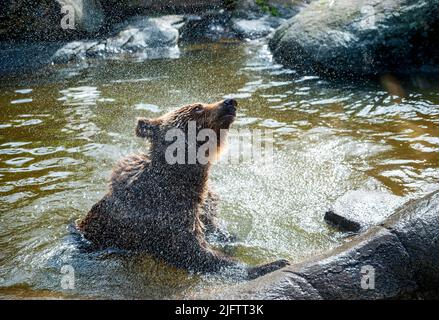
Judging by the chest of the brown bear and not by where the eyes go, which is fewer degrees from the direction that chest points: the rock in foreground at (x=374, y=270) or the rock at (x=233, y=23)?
the rock in foreground

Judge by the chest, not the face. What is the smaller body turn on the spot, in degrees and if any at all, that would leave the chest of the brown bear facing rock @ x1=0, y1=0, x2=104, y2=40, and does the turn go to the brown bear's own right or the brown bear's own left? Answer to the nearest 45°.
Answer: approximately 90° to the brown bear's own left

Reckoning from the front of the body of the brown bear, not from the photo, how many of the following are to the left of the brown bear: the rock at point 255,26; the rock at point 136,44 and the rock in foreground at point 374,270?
2

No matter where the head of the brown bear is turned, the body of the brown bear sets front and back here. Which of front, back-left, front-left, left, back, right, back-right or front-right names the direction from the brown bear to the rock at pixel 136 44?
left

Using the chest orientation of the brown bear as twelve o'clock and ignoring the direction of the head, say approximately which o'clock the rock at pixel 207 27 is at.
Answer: The rock is roughly at 9 o'clock from the brown bear.

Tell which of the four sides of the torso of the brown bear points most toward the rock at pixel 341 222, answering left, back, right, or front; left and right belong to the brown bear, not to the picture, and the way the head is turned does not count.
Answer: front

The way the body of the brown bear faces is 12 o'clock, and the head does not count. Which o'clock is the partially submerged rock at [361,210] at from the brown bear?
The partially submerged rock is roughly at 12 o'clock from the brown bear.

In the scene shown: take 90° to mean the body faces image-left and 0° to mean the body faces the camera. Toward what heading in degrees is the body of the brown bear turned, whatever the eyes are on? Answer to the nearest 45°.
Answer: approximately 270°

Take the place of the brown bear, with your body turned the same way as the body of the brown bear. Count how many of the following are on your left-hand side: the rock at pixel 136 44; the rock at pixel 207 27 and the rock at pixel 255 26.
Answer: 3

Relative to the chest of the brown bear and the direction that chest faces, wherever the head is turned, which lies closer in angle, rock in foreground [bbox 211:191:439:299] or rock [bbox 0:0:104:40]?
the rock in foreground
